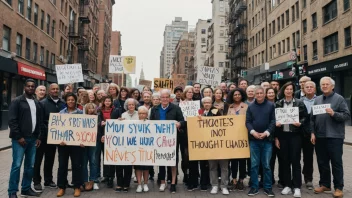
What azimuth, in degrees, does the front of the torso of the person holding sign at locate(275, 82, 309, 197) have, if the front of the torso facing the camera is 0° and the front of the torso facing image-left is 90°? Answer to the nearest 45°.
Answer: approximately 0°

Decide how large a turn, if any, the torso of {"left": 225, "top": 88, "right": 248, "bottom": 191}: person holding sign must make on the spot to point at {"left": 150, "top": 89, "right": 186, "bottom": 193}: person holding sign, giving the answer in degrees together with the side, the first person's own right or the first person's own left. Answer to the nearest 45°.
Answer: approximately 90° to the first person's own right

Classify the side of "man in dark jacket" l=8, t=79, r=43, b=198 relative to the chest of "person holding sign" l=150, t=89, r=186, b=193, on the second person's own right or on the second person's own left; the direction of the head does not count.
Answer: on the second person's own right

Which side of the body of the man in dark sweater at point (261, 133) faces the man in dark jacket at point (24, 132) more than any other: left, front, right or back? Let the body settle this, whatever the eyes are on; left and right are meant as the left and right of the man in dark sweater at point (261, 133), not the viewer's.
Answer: right

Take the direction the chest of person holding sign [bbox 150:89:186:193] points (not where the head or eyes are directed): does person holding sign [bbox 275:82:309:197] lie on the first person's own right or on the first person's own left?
on the first person's own left
